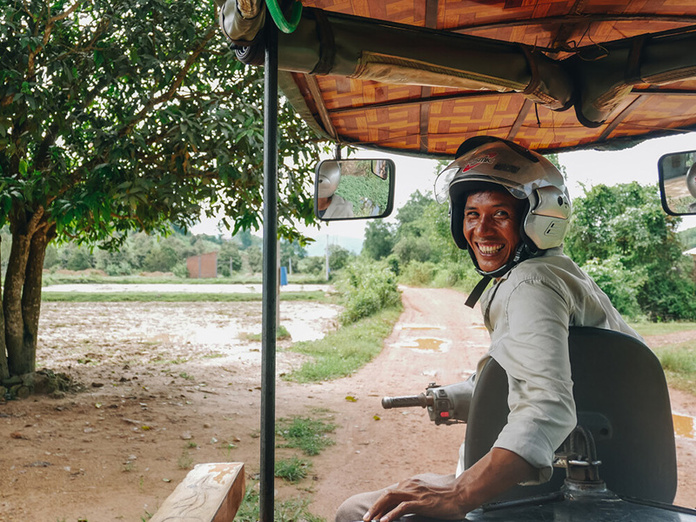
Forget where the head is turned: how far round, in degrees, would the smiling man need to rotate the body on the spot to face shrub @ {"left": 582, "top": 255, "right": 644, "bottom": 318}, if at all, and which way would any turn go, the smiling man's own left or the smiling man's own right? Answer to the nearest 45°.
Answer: approximately 90° to the smiling man's own right

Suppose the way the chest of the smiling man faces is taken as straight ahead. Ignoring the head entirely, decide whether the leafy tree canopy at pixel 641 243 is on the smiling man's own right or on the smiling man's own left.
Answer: on the smiling man's own right
